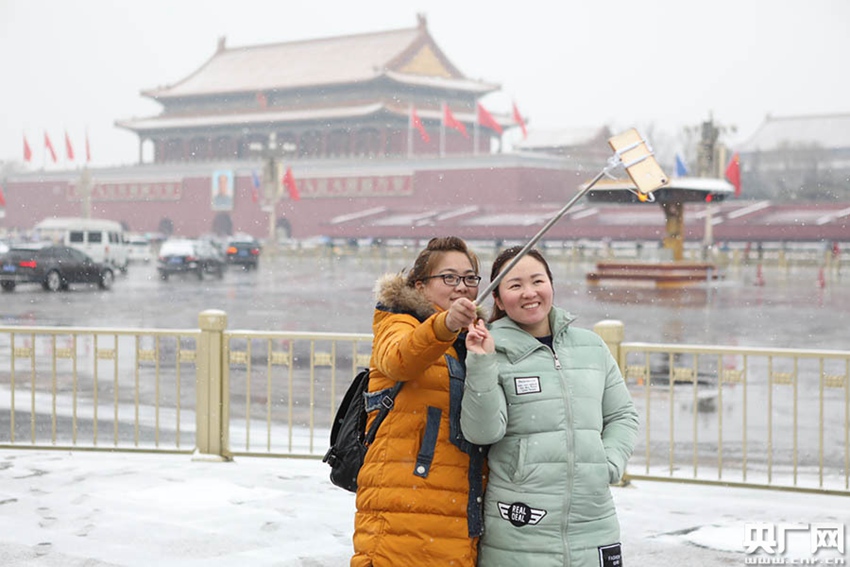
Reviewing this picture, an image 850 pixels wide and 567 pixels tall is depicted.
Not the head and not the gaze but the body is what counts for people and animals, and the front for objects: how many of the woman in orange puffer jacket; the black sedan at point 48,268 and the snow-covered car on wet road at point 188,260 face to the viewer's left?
0

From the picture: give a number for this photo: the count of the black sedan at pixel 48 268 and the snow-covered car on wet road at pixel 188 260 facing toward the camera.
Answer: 0

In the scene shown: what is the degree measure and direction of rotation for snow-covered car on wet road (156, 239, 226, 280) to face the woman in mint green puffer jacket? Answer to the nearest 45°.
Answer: approximately 135° to its right

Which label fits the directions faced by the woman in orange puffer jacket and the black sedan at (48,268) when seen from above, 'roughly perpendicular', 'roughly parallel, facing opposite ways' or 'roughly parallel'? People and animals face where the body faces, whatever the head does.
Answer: roughly perpendicular

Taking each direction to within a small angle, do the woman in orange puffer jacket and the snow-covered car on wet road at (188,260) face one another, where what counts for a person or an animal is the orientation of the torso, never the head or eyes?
no

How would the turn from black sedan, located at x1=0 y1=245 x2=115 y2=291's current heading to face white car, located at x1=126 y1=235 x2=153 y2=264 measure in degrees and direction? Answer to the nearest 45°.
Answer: approximately 45° to its left

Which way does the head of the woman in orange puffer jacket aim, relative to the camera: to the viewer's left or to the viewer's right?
to the viewer's right

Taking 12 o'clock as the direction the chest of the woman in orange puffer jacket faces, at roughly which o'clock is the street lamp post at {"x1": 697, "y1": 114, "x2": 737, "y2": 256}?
The street lamp post is roughly at 8 o'clock from the woman in orange puffer jacket.

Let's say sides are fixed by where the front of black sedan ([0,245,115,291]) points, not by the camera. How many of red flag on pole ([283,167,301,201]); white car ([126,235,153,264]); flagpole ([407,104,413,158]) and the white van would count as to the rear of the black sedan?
0

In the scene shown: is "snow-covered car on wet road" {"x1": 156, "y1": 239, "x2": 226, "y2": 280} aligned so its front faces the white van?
no

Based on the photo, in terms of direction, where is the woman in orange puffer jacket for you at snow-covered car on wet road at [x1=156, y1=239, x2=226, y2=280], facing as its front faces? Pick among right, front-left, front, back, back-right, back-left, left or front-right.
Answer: back-right

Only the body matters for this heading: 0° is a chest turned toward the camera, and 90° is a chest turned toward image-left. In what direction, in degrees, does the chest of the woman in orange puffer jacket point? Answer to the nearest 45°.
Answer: approximately 315°

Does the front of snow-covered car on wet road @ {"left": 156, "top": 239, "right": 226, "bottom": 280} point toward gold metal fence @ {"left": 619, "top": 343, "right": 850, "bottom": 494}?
no
